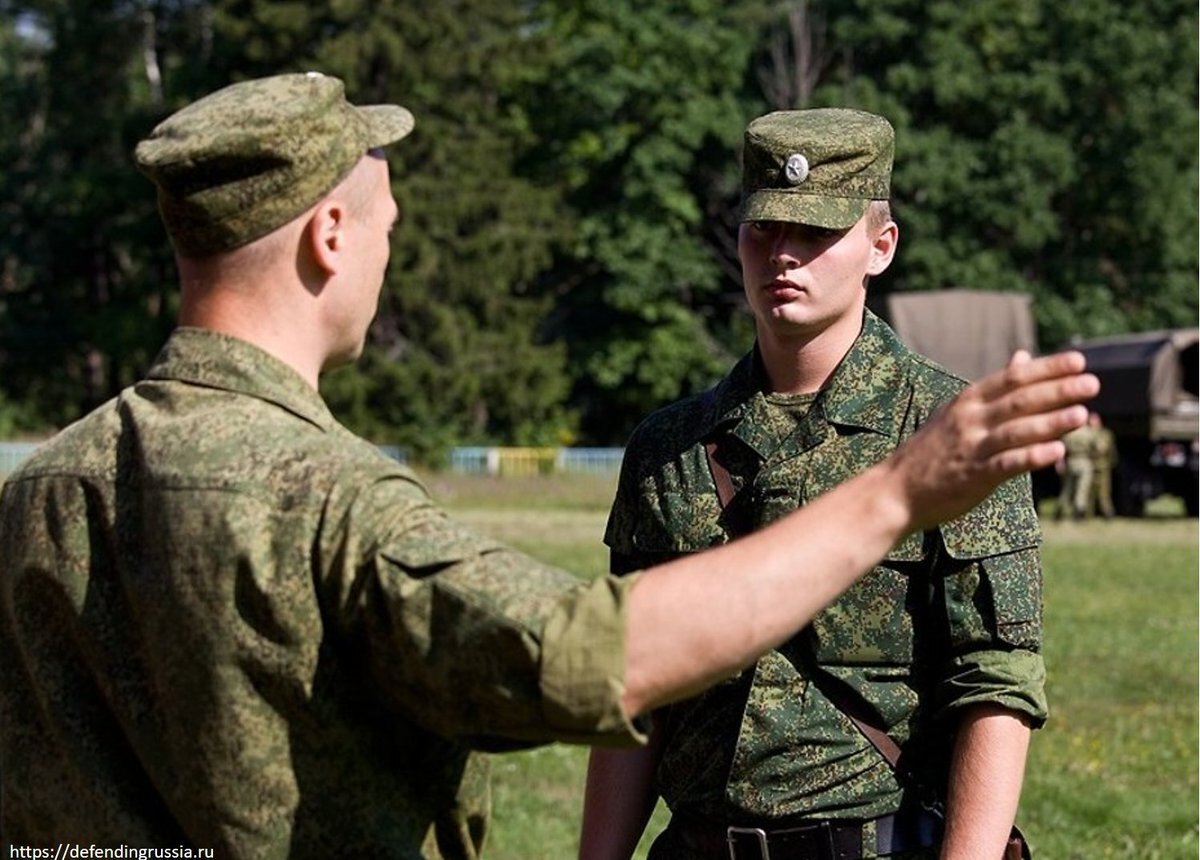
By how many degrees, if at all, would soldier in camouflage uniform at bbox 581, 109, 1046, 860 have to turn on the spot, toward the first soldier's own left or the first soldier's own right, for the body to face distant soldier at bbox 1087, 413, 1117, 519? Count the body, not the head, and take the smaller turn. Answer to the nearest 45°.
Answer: approximately 135° to the first soldier's own right

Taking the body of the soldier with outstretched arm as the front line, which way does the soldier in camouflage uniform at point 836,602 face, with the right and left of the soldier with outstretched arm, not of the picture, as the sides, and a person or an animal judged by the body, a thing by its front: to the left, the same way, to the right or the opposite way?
the opposite way

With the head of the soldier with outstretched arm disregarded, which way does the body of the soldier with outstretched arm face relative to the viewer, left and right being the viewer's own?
facing away from the viewer and to the right of the viewer

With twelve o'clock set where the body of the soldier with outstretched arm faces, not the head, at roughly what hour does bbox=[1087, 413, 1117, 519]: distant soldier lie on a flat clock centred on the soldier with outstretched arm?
The distant soldier is roughly at 11 o'clock from the soldier with outstretched arm.

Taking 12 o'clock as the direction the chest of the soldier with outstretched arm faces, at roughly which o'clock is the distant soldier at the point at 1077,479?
The distant soldier is roughly at 11 o'clock from the soldier with outstretched arm.

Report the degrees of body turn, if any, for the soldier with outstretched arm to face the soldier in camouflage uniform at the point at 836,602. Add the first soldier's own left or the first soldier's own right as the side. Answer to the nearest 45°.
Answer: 0° — they already face them

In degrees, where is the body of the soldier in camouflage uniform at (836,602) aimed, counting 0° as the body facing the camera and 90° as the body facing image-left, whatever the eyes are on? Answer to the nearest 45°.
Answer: approximately 45°

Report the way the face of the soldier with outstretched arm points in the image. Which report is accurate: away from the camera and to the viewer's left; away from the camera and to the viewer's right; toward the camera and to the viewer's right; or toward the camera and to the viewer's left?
away from the camera and to the viewer's right

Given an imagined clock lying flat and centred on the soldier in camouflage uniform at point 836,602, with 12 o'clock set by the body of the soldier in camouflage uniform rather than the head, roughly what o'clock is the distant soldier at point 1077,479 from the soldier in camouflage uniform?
The distant soldier is roughly at 5 o'clock from the soldier in camouflage uniform.
